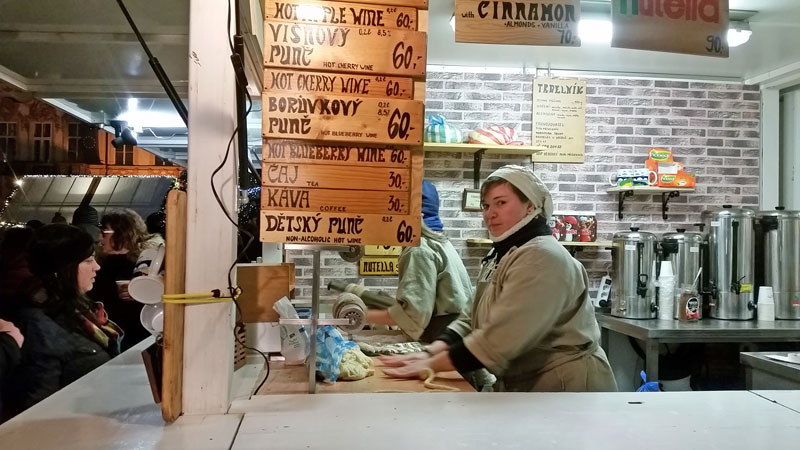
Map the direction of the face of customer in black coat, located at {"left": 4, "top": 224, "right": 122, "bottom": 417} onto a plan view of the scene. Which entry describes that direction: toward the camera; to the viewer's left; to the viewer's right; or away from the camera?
to the viewer's right

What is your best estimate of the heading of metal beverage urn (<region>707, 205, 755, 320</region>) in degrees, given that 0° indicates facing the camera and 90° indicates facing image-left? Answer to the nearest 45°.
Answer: approximately 0°

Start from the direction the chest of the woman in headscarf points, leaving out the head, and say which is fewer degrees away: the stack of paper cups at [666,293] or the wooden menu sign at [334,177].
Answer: the wooden menu sign

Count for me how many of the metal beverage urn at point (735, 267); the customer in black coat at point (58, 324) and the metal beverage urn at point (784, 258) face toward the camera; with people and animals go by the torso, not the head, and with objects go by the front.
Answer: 2

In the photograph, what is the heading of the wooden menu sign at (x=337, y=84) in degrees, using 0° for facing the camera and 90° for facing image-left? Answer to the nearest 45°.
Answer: approximately 0°
